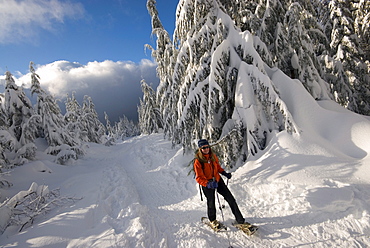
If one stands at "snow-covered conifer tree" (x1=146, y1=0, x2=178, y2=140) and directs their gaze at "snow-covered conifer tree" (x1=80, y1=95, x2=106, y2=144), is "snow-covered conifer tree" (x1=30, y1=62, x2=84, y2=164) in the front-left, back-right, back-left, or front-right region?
front-left

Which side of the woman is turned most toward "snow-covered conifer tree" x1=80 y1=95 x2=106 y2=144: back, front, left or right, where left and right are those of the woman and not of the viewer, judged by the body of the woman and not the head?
back

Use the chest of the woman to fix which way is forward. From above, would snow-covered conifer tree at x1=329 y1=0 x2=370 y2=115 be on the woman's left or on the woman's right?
on the woman's left

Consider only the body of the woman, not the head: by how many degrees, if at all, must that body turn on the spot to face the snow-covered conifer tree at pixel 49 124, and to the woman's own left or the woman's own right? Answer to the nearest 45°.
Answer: approximately 180°

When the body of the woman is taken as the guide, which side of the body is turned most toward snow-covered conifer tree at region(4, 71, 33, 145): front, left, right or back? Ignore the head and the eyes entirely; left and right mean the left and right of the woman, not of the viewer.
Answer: back

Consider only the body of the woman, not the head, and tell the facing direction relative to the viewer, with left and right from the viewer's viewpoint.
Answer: facing the viewer and to the right of the viewer
